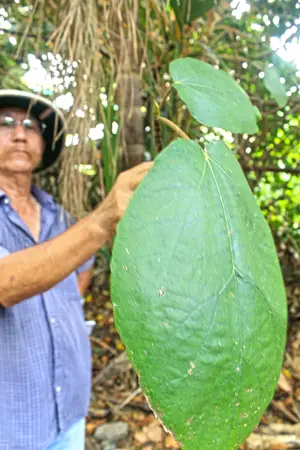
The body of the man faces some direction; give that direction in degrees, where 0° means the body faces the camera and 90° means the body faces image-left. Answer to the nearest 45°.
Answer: approximately 315°
